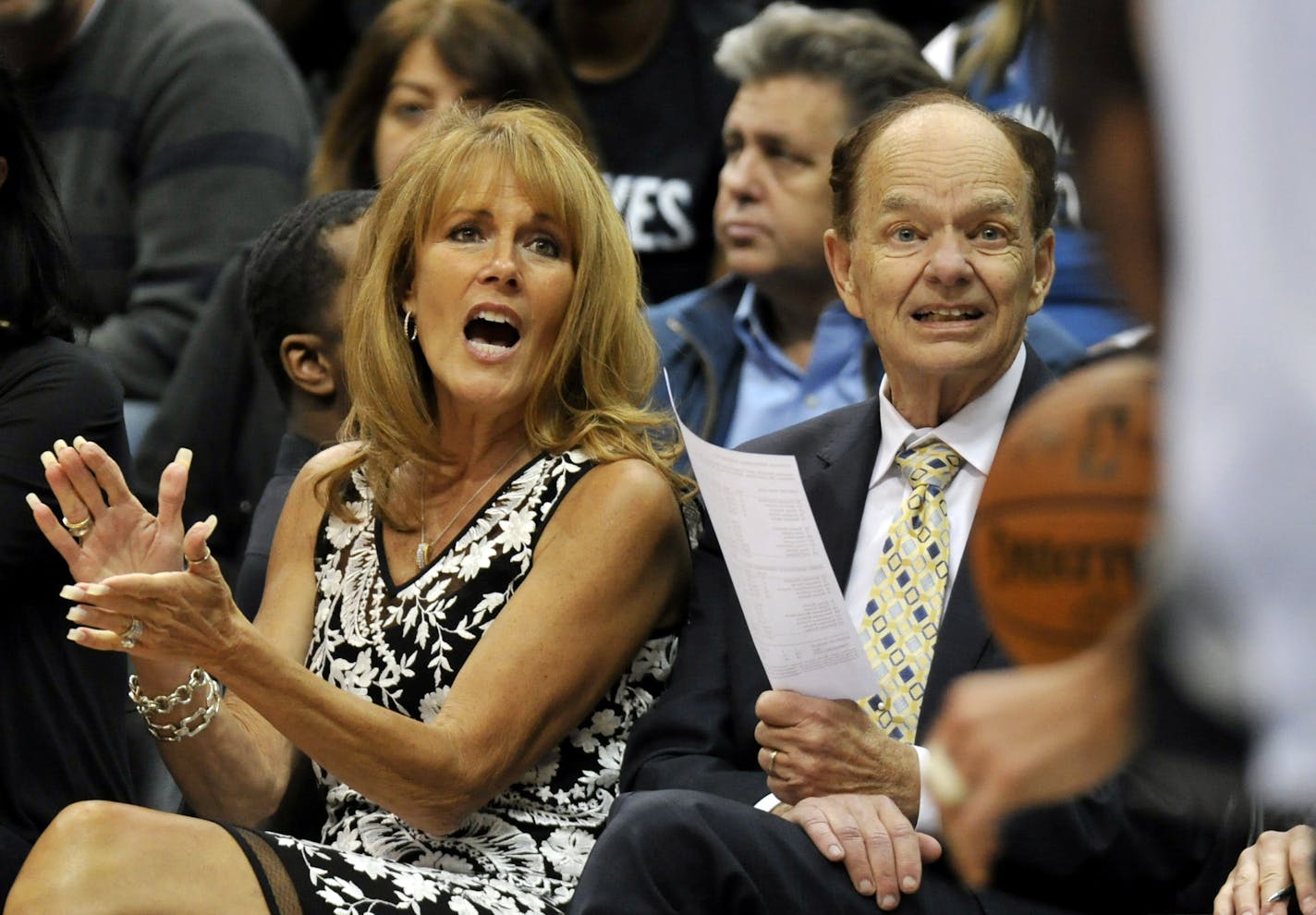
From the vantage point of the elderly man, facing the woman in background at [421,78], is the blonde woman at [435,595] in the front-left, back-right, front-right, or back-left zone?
front-left

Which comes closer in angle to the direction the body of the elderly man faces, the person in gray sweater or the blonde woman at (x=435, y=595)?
the blonde woman

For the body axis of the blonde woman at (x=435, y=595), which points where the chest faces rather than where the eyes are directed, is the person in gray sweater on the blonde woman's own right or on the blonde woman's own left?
on the blonde woman's own right

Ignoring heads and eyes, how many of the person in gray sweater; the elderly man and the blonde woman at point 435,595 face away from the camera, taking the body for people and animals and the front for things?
0

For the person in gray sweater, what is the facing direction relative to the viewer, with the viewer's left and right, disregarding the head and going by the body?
facing the viewer and to the left of the viewer

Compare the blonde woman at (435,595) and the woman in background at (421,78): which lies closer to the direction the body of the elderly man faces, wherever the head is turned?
the blonde woman

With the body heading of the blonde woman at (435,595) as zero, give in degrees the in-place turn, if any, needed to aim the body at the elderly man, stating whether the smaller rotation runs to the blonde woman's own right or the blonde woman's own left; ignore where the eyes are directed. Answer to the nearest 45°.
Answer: approximately 135° to the blonde woman's own left

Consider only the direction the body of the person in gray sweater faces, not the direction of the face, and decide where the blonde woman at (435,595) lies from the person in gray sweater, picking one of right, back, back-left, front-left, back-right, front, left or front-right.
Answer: front-left

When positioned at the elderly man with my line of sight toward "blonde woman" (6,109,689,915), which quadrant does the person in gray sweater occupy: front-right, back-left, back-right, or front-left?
front-right

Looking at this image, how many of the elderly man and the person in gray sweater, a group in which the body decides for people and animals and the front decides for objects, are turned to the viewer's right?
0

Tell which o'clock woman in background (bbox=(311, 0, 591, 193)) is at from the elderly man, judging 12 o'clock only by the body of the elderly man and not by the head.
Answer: The woman in background is roughly at 5 o'clock from the elderly man.

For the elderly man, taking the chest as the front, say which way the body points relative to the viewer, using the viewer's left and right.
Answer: facing the viewer

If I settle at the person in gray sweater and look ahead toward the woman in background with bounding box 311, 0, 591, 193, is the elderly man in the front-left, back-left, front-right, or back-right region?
front-right

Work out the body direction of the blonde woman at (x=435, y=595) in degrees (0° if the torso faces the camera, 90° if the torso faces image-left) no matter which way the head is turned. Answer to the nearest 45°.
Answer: approximately 45°

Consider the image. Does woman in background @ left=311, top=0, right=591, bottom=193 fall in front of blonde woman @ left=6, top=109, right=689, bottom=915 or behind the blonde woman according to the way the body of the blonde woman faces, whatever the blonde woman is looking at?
behind
